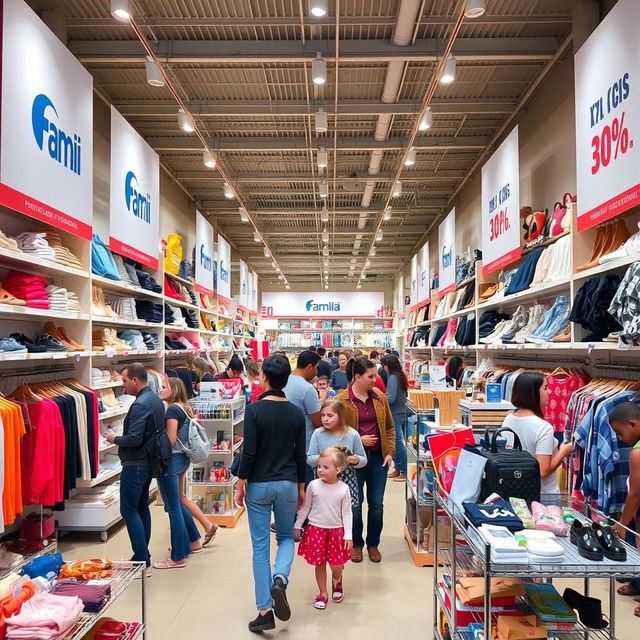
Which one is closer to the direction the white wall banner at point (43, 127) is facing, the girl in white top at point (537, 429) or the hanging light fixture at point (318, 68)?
the girl in white top

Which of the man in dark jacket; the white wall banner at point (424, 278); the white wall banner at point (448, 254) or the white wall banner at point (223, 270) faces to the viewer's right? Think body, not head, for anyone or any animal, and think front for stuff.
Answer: the white wall banner at point (223, 270)

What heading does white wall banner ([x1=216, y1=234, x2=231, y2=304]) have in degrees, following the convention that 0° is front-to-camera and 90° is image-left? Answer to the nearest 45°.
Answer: approximately 270°

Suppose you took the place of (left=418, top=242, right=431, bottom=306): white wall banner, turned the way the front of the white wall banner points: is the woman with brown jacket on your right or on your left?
on your left

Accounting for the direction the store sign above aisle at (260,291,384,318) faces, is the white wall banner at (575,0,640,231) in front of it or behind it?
in front

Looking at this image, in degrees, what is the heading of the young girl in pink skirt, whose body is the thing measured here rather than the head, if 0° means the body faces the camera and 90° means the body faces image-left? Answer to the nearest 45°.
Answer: approximately 0°

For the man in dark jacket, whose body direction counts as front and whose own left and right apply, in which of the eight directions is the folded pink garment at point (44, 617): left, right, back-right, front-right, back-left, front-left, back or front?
left

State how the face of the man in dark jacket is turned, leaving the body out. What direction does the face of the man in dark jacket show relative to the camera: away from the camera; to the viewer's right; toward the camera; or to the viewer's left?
to the viewer's left

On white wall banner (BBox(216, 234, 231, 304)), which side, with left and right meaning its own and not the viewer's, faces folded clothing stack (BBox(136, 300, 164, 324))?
right

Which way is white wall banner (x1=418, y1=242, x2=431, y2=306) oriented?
to the viewer's left

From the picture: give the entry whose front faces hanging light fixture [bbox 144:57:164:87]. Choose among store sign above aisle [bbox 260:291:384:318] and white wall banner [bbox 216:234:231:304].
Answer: the store sign above aisle
